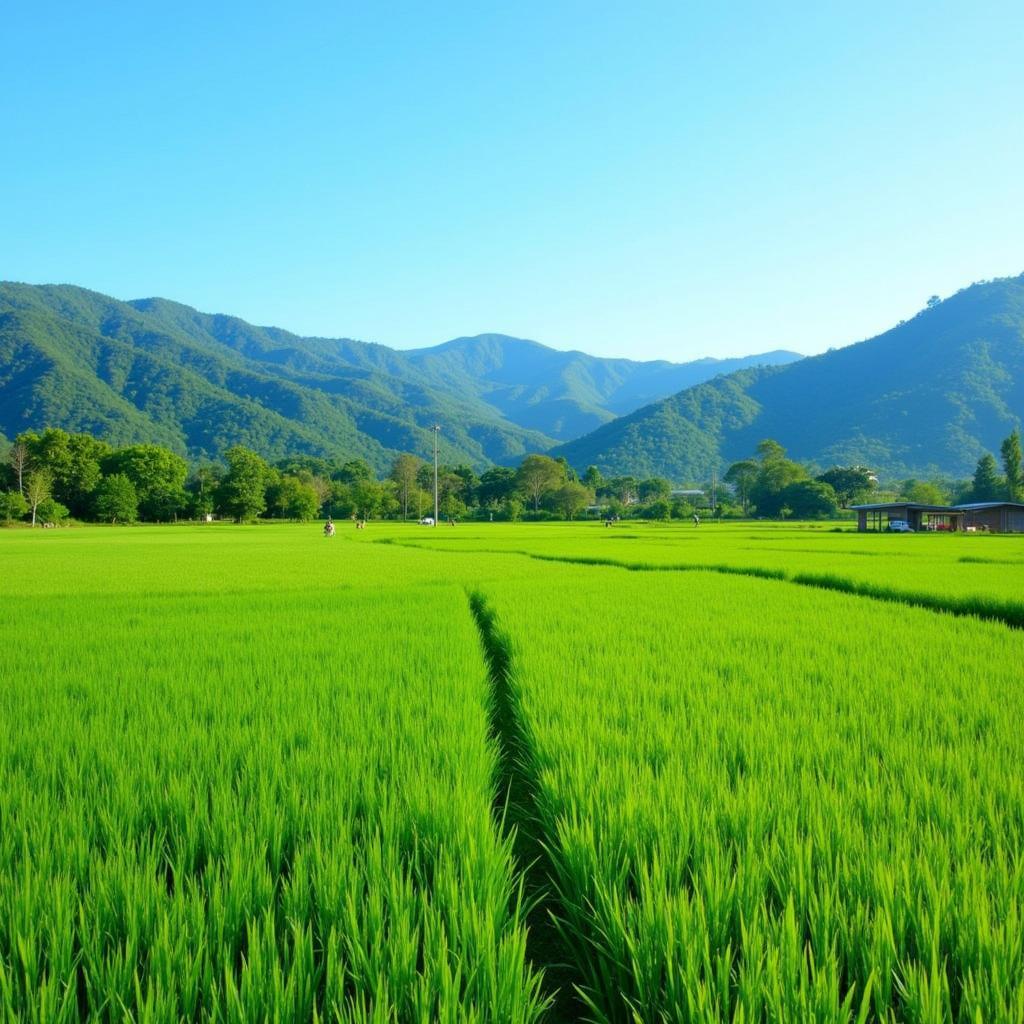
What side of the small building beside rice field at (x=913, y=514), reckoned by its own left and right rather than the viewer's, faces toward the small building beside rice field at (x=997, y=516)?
left

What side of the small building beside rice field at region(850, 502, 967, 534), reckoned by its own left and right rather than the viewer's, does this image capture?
front
